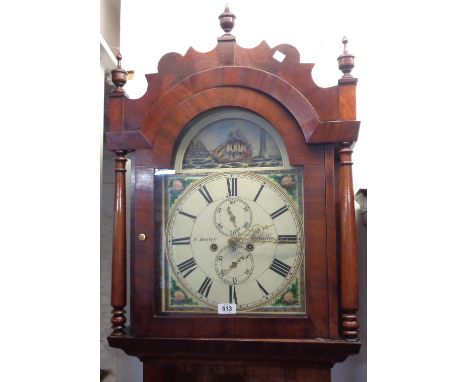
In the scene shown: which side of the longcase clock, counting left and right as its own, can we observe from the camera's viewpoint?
front
